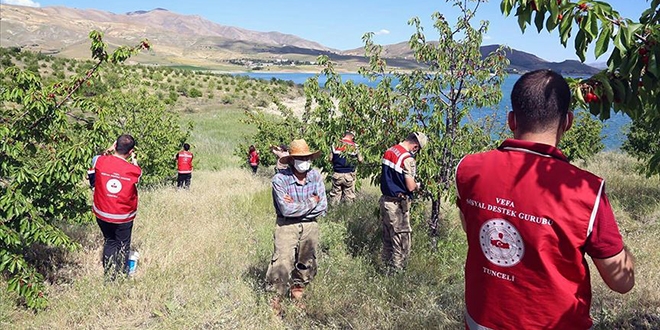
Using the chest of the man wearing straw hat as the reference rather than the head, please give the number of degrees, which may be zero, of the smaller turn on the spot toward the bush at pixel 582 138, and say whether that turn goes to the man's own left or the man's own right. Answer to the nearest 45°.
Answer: approximately 135° to the man's own left

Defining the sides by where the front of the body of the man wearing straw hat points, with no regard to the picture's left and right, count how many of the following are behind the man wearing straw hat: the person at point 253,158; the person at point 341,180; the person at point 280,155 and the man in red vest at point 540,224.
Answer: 3

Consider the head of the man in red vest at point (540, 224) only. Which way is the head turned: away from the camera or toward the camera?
away from the camera

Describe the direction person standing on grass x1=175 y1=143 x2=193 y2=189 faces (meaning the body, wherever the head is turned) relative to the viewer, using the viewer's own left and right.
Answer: facing away from the viewer

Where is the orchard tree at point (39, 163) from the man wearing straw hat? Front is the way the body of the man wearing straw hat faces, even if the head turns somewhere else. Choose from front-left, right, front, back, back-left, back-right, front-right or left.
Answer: right

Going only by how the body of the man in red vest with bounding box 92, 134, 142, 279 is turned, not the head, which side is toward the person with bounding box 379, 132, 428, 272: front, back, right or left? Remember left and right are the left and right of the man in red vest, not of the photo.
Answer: right

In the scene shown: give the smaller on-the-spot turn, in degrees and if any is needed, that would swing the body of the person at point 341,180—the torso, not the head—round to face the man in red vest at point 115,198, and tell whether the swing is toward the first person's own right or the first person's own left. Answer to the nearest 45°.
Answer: approximately 135° to the first person's own left

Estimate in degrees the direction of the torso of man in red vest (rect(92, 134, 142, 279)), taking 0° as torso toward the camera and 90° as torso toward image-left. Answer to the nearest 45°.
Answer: approximately 180°

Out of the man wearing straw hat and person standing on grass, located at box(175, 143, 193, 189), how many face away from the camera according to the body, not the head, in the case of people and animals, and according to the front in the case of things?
1

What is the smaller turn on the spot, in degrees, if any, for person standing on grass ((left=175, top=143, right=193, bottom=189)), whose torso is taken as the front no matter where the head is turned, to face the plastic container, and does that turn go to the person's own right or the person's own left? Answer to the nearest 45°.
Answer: approximately 180°

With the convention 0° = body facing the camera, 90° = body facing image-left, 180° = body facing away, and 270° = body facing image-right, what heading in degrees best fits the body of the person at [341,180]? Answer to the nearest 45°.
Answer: approximately 180°
